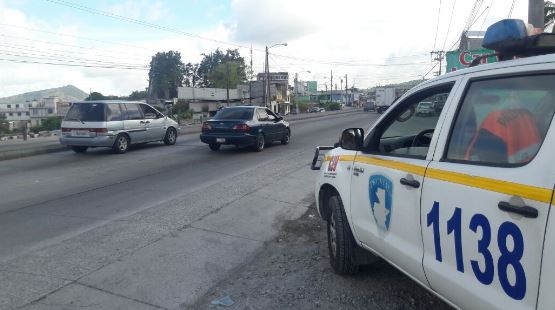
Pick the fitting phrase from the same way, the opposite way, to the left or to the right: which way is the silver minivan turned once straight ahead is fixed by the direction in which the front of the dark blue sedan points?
the same way

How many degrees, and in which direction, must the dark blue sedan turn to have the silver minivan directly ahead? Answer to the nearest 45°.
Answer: approximately 135° to its left

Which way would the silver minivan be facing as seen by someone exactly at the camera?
facing away from the viewer and to the right of the viewer

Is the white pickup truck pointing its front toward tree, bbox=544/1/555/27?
no

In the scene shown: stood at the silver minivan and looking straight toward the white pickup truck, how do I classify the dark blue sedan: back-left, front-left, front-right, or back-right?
front-left

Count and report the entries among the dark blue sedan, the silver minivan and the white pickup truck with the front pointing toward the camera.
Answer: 0

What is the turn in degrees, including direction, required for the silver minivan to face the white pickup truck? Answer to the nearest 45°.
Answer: approximately 135° to its right

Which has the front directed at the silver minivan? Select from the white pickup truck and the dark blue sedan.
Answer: the white pickup truck

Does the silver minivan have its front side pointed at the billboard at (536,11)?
no

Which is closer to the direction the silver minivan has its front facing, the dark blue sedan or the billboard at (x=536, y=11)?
the dark blue sedan

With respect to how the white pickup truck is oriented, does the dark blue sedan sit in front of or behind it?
in front

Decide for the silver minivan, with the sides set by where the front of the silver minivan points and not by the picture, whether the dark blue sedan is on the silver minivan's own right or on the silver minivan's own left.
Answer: on the silver minivan's own right

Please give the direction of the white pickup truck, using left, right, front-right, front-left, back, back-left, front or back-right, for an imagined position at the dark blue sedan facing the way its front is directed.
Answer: back-right

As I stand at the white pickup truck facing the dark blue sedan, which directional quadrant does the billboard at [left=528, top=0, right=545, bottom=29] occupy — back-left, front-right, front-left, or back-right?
front-right

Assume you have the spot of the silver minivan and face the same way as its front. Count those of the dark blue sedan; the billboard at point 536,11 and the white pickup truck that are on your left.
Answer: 0

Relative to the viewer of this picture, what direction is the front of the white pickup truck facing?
facing away from the viewer and to the left of the viewer

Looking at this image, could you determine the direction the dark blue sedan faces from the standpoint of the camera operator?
facing away from the viewer and to the right of the viewer
